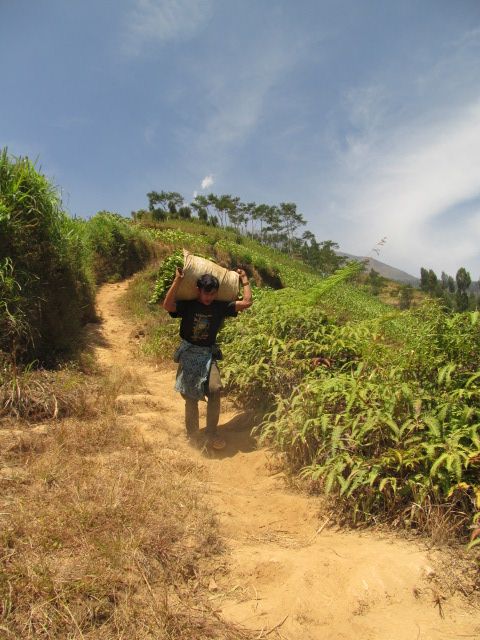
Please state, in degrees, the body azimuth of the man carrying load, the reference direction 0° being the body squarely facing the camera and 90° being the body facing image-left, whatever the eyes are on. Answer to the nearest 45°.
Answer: approximately 0°
